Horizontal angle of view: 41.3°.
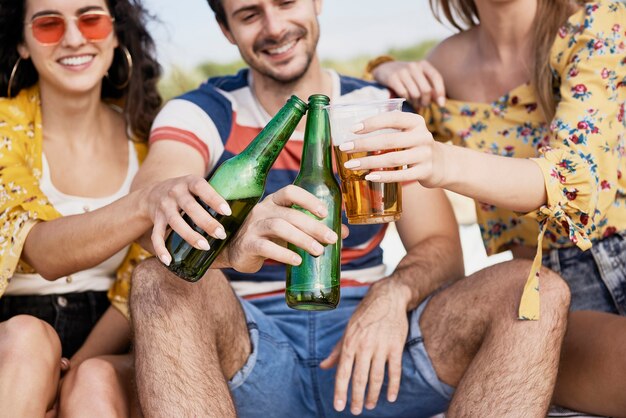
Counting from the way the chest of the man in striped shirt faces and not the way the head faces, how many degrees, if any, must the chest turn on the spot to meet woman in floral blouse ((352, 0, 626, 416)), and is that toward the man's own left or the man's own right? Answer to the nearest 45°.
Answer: approximately 135° to the man's own left

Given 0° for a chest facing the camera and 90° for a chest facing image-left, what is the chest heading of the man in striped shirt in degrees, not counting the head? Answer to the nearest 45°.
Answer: approximately 0°

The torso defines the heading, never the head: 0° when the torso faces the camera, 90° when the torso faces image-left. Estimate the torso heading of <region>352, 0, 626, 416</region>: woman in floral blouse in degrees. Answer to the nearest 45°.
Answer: approximately 45°

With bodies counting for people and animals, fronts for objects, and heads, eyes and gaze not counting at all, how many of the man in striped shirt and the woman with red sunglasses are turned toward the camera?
2

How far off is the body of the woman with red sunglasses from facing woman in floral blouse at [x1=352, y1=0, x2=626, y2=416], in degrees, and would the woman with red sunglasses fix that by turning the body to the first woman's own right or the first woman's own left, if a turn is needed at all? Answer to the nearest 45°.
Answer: approximately 90° to the first woman's own left

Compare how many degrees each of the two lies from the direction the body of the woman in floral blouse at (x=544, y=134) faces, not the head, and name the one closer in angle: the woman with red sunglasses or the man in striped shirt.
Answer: the man in striped shirt

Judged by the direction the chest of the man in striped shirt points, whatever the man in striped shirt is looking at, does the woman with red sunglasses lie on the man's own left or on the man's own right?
on the man's own right

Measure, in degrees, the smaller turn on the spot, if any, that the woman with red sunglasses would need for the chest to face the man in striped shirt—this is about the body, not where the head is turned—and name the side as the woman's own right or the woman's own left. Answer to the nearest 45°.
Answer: approximately 45° to the woman's own left

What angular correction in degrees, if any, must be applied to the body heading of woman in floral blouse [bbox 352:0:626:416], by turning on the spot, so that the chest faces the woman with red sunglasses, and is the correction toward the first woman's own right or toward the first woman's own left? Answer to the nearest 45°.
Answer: approximately 45° to the first woman's own right
